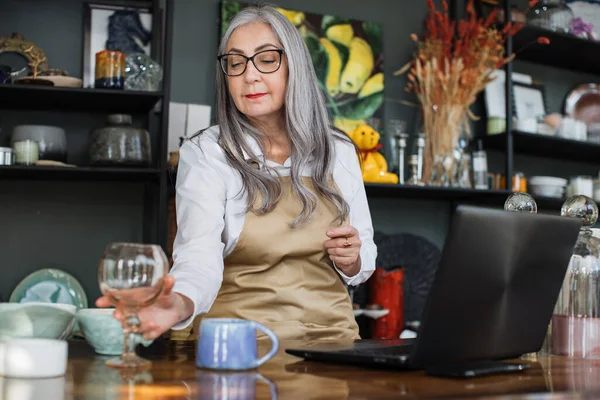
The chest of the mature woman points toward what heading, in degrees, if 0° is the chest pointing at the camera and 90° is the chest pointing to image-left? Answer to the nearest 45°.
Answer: approximately 0°

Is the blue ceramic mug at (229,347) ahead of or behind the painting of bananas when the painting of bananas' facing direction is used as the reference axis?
ahead

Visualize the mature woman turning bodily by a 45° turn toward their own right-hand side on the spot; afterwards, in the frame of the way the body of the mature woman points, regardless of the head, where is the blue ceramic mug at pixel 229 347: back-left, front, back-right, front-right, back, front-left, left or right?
front-left

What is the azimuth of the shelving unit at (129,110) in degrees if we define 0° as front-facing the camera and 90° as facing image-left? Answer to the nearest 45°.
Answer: approximately 0°

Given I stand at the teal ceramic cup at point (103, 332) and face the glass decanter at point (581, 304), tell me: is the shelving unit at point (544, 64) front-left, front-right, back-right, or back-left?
front-left

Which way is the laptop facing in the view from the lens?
facing away from the viewer and to the left of the viewer

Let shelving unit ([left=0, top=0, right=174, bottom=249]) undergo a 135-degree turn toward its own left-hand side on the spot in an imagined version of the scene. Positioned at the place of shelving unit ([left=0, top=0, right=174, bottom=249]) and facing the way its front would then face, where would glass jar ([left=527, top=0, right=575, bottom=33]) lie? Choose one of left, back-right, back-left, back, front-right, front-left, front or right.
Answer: front-right

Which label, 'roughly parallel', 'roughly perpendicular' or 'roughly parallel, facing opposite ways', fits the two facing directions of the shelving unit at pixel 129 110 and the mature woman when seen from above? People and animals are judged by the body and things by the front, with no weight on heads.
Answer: roughly parallel

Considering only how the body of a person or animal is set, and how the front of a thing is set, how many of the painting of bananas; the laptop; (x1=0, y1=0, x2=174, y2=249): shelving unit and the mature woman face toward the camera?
3

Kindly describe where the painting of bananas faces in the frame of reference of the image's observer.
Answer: facing the viewer

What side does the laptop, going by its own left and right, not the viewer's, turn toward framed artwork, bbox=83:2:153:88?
front

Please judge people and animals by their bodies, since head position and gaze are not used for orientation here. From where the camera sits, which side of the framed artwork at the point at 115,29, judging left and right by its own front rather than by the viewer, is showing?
front

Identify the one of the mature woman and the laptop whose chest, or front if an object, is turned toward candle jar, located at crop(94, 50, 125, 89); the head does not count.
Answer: the laptop
